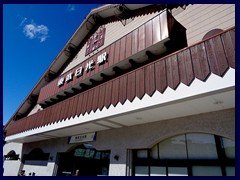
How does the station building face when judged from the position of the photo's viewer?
facing the viewer and to the left of the viewer
